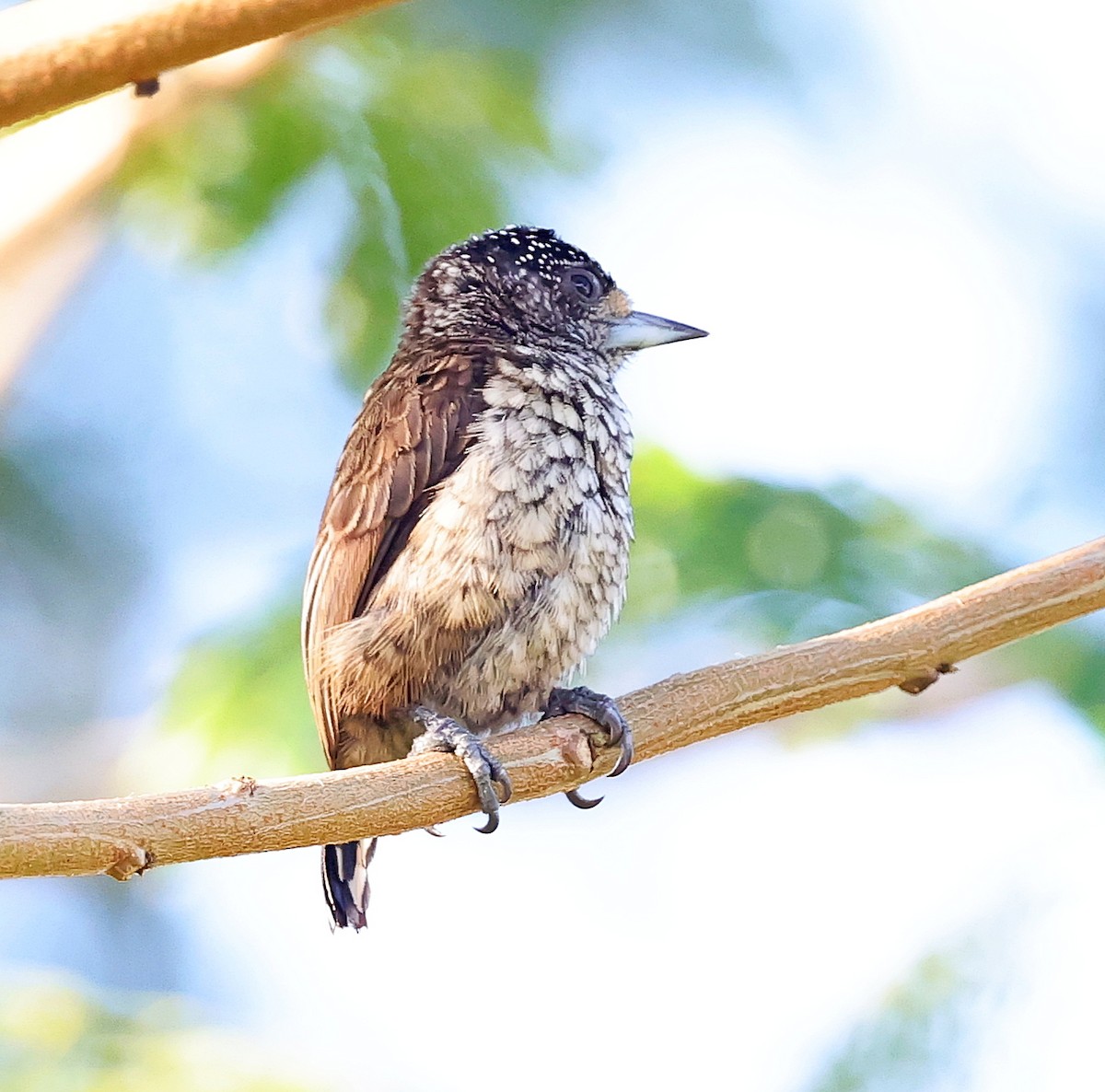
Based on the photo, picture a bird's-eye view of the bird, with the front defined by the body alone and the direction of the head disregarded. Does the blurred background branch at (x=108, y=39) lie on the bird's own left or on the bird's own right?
on the bird's own right

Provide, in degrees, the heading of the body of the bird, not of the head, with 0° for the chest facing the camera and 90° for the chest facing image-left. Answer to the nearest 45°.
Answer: approximately 315°
